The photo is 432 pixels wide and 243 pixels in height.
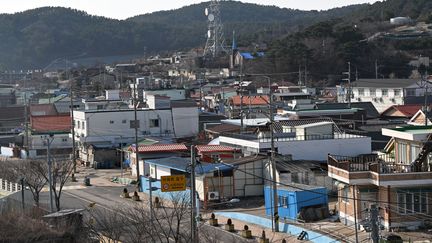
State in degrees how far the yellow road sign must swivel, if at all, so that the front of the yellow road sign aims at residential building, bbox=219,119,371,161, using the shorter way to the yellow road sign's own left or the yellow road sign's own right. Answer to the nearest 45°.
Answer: approximately 135° to the yellow road sign's own left

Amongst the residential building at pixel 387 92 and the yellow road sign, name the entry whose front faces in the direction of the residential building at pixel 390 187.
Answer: the residential building at pixel 387 92

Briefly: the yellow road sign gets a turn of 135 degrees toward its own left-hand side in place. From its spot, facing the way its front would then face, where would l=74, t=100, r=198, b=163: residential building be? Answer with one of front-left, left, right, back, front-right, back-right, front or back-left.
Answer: front-left

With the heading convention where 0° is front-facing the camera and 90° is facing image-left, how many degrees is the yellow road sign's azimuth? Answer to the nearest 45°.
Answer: approximately 0°

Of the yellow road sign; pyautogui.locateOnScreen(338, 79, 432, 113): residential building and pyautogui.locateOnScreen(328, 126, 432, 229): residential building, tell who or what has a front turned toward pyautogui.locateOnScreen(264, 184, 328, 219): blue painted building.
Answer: pyautogui.locateOnScreen(338, 79, 432, 113): residential building

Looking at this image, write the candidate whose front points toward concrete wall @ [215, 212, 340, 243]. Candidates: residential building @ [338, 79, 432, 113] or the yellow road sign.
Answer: the residential building

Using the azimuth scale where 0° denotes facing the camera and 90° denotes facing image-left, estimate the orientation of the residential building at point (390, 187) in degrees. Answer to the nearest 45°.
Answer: approximately 0°

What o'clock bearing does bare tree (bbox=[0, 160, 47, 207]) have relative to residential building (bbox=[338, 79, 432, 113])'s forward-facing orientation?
The bare tree is roughly at 1 o'clock from the residential building.

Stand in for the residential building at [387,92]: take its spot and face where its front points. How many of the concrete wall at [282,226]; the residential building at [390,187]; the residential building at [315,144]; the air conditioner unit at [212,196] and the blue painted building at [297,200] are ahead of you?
5

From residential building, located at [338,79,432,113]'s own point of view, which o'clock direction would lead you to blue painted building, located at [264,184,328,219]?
The blue painted building is roughly at 12 o'clock from the residential building.
